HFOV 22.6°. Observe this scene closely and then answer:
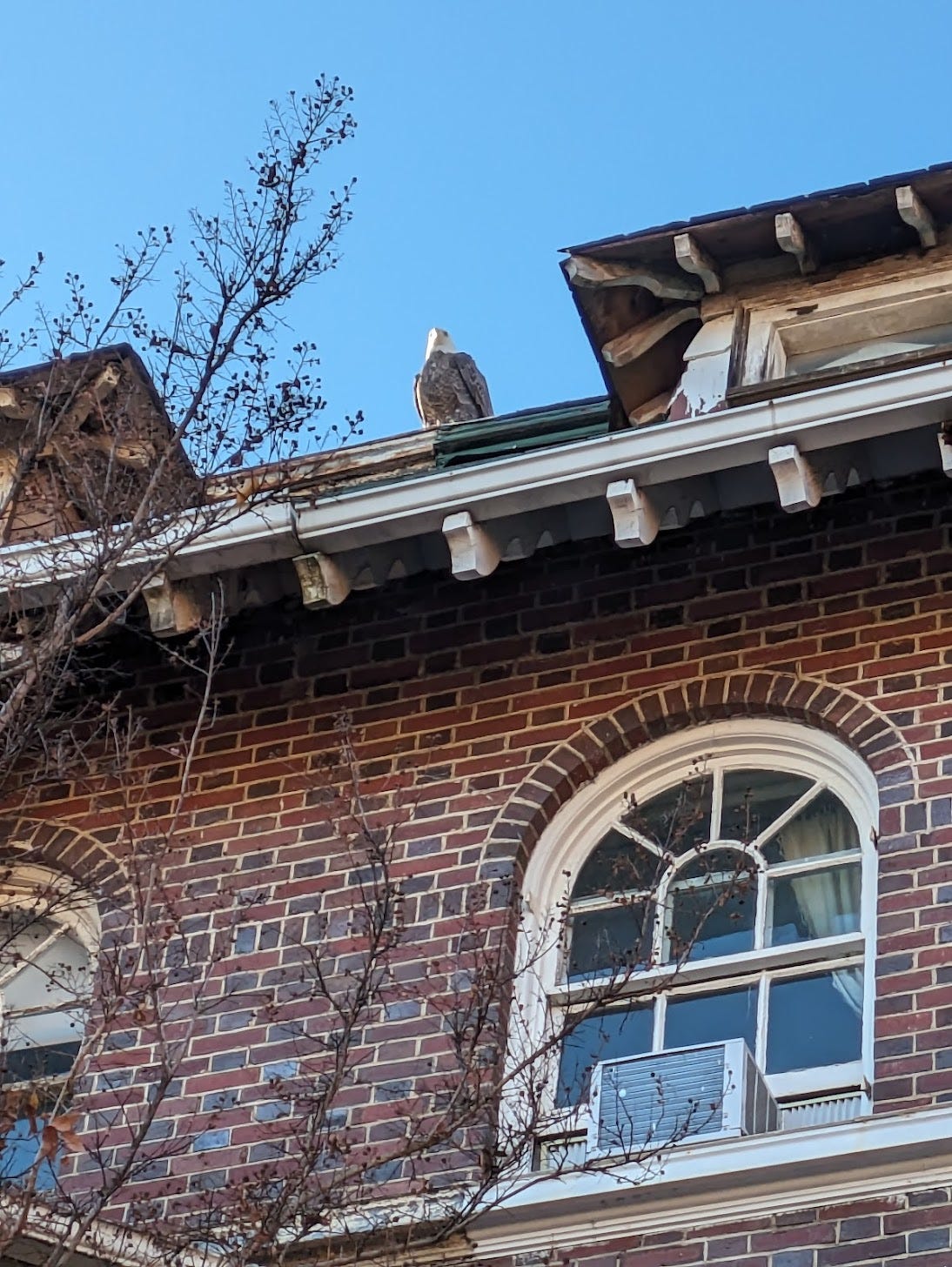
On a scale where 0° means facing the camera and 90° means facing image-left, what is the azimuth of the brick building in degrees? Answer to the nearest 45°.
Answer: approximately 45°

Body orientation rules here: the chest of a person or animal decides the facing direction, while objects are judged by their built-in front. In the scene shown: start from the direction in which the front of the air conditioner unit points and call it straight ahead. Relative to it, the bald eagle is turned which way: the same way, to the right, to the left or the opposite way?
the opposite way
